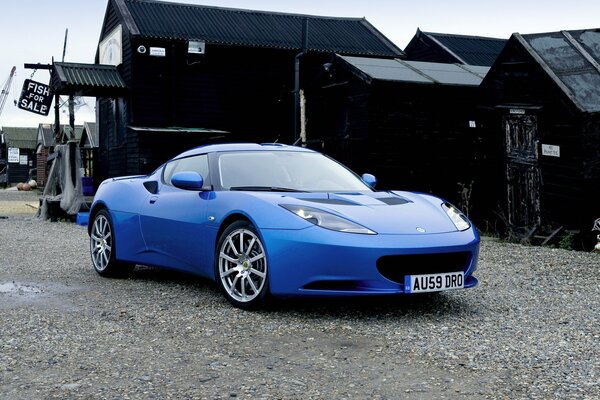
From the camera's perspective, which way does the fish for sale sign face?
toward the camera

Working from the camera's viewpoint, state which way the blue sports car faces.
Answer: facing the viewer and to the right of the viewer

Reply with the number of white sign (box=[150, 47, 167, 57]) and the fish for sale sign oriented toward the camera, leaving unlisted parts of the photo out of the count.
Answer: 2

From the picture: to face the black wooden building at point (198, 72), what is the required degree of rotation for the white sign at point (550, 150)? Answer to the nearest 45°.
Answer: approximately 135° to its right

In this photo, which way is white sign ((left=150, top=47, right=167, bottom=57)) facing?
toward the camera

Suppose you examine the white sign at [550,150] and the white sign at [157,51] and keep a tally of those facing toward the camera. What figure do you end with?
2

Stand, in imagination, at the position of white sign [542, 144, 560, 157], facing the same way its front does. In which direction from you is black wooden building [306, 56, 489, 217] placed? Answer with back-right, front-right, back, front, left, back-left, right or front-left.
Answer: back-right

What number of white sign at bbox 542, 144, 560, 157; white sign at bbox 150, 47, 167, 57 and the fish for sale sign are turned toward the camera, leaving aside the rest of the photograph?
3

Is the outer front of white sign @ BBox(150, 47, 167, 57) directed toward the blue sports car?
yes

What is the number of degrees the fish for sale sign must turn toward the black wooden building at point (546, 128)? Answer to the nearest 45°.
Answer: approximately 45° to its left

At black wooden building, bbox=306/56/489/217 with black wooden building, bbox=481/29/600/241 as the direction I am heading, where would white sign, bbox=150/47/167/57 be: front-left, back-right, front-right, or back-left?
back-right
